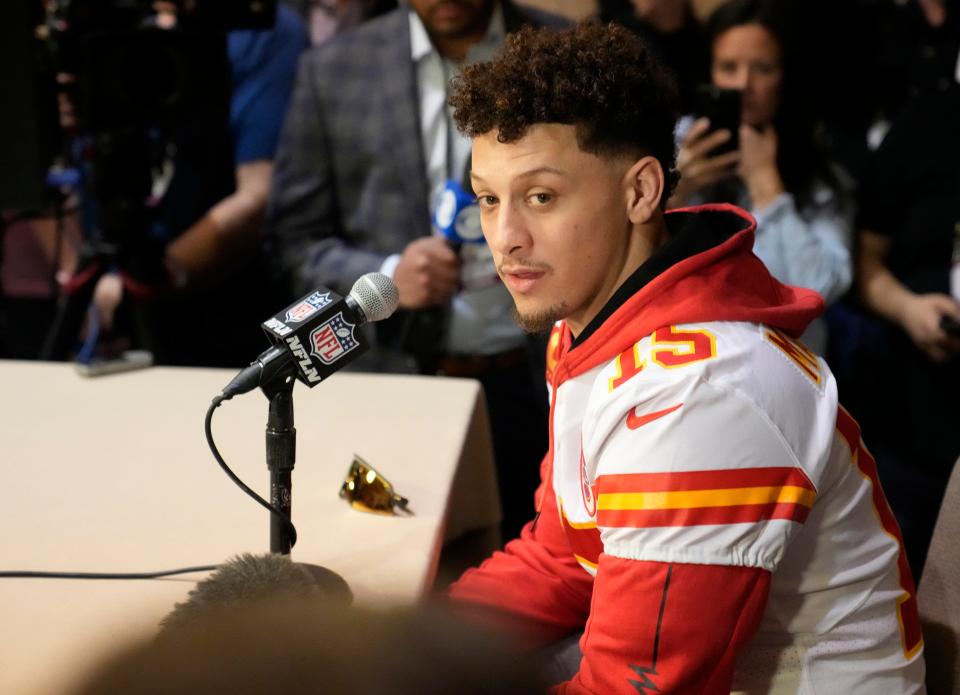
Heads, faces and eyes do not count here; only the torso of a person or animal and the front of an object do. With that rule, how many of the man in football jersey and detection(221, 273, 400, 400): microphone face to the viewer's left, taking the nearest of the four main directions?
1

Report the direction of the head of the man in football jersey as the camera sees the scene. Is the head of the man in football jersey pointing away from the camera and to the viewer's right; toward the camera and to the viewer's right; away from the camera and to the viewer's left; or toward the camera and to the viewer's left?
toward the camera and to the viewer's left

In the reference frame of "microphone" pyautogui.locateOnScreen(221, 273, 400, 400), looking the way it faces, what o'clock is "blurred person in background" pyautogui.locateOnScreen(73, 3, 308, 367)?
The blurred person in background is roughly at 9 o'clock from the microphone.

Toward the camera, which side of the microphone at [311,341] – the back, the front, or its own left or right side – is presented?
right

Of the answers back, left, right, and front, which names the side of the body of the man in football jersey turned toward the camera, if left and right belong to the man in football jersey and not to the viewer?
left

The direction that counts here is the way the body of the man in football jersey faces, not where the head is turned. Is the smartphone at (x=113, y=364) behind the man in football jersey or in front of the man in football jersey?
in front
